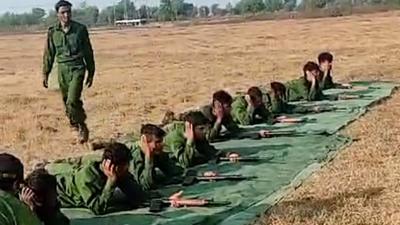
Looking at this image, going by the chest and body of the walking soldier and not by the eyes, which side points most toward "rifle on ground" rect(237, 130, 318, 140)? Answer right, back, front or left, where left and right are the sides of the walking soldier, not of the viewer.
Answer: left

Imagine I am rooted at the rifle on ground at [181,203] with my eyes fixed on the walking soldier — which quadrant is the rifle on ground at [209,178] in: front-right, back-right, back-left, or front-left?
front-right

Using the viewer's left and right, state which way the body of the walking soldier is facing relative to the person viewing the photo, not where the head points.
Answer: facing the viewer

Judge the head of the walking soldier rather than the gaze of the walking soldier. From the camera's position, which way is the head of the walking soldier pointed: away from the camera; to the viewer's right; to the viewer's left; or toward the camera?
toward the camera

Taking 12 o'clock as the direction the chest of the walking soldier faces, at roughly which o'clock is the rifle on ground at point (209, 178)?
The rifle on ground is roughly at 11 o'clock from the walking soldier.

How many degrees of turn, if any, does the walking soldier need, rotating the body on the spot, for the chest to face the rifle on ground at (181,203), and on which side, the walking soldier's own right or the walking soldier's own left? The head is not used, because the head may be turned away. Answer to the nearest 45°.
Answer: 0° — they already face it
